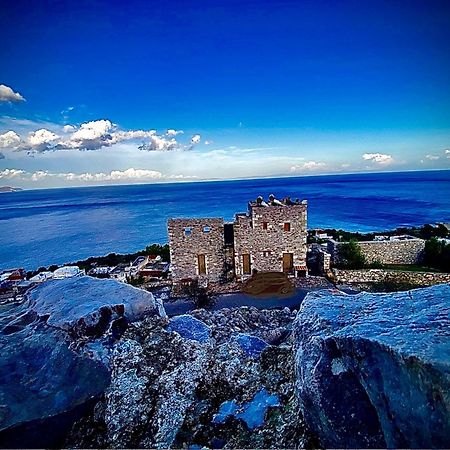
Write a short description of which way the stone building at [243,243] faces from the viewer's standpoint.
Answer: facing the viewer

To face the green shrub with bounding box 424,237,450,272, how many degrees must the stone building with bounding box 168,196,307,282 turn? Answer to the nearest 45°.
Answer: approximately 90° to its left

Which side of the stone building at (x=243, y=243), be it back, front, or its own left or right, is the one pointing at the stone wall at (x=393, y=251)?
left

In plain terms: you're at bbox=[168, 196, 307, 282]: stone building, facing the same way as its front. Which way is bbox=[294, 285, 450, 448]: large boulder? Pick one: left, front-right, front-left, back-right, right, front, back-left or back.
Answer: front

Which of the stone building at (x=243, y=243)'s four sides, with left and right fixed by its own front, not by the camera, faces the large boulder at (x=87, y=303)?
front

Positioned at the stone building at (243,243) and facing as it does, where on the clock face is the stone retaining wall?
The stone retaining wall is roughly at 9 o'clock from the stone building.

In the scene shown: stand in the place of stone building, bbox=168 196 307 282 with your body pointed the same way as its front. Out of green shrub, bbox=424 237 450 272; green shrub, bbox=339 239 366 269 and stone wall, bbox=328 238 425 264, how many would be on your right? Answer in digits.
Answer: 0

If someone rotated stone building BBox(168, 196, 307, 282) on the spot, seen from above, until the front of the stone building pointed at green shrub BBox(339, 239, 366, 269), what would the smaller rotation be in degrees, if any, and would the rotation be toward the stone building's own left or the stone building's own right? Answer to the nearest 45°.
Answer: approximately 90° to the stone building's own left

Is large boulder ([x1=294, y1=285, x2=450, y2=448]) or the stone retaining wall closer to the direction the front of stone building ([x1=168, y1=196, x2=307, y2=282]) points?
the large boulder
